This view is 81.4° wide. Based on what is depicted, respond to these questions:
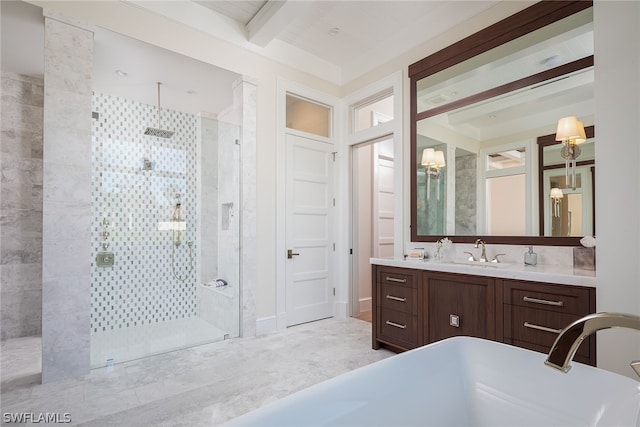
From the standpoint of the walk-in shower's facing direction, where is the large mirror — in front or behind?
in front

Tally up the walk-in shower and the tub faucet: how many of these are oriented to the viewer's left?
1

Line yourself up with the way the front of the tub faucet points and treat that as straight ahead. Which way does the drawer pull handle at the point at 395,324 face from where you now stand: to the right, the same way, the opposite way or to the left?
to the left

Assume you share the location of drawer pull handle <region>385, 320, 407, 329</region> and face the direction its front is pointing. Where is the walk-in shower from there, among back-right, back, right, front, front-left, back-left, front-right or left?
front-right

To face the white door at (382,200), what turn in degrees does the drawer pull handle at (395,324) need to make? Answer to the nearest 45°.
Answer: approximately 135° to its right

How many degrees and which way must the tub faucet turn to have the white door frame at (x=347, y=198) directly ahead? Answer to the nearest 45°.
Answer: approximately 45° to its right

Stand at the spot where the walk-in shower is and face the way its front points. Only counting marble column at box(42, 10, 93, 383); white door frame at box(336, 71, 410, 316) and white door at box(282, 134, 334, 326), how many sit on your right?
1

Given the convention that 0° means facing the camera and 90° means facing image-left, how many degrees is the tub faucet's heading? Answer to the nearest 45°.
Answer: approximately 90°

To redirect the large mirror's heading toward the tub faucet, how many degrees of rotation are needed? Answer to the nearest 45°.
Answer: approximately 45° to its left

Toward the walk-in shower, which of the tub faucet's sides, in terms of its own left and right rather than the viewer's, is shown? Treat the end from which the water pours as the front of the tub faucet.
front

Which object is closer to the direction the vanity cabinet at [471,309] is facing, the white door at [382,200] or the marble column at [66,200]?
the marble column

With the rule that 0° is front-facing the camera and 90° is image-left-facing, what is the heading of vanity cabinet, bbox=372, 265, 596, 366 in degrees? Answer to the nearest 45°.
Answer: approximately 45°

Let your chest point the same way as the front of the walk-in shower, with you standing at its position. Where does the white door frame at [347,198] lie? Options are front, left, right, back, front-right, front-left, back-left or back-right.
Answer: front-left
